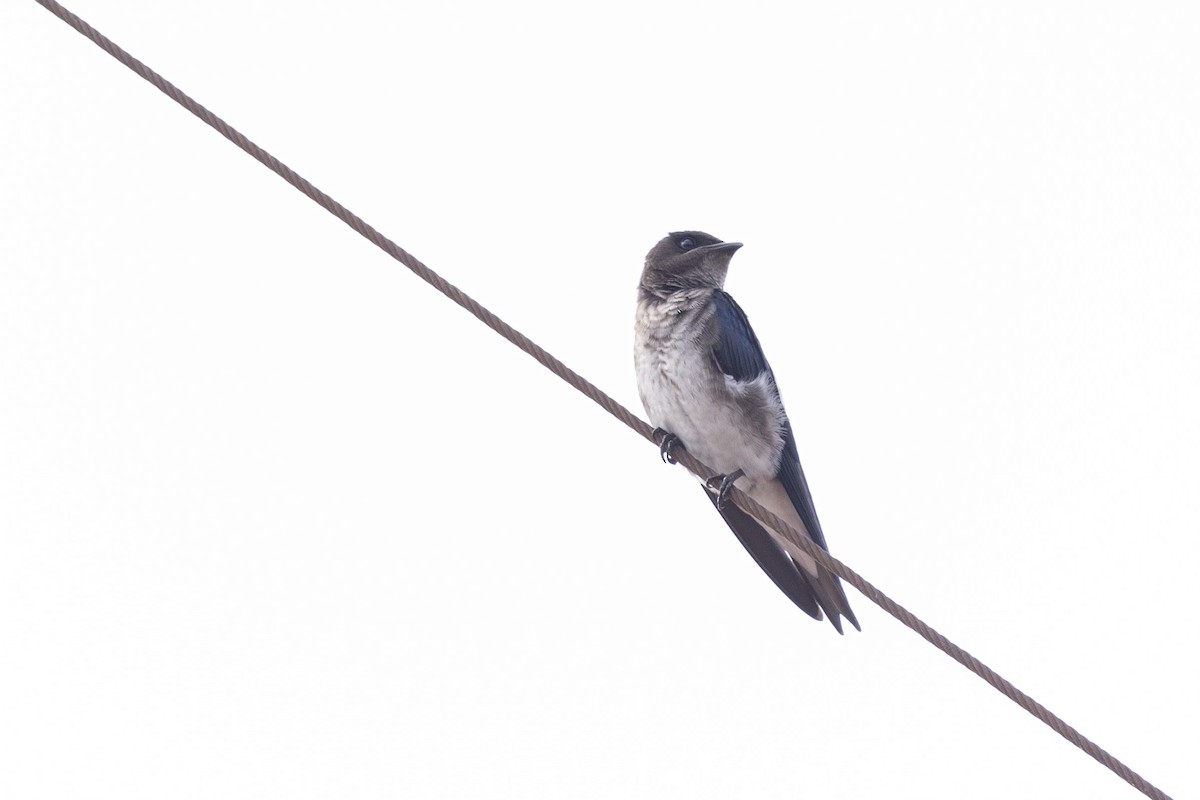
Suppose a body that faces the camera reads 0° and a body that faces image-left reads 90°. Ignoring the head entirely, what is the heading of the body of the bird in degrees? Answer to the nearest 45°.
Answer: approximately 45°
